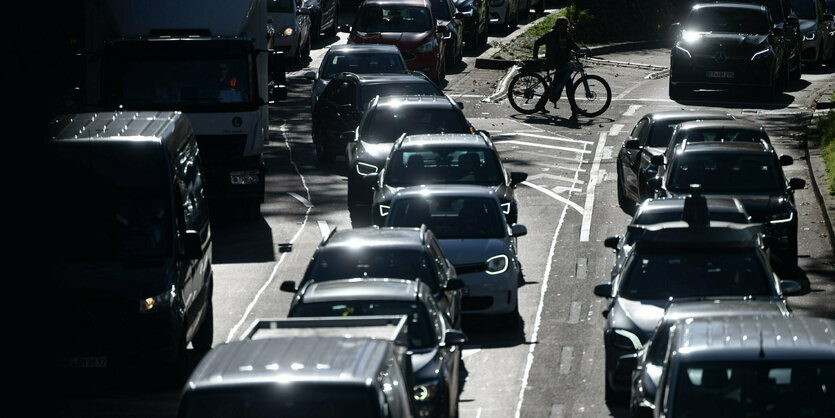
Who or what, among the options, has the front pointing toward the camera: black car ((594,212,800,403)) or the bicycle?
the black car

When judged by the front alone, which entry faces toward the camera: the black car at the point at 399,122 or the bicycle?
the black car

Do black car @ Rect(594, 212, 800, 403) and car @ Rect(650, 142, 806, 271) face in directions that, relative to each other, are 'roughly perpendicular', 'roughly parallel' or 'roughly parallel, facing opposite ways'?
roughly parallel

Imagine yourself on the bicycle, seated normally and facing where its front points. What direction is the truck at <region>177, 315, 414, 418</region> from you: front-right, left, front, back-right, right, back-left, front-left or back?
right

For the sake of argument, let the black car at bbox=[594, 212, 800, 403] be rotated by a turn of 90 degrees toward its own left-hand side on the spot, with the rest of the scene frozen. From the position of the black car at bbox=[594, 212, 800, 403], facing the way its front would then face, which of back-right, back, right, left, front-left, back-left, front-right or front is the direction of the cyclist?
left

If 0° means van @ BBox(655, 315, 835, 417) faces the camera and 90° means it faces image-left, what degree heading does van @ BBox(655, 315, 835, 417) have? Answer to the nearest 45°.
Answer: approximately 0°

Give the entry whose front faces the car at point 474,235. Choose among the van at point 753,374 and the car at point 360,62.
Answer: the car at point 360,62

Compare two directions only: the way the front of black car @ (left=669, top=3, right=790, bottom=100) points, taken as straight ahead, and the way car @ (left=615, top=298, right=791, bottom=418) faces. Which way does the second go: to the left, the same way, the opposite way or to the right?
the same way

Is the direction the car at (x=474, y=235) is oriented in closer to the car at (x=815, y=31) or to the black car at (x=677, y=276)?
the black car

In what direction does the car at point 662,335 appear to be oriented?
toward the camera

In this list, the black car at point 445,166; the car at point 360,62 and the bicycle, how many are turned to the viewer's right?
1

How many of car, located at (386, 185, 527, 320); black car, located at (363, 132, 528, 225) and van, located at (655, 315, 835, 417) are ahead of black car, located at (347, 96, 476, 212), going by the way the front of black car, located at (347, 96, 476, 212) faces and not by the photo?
3

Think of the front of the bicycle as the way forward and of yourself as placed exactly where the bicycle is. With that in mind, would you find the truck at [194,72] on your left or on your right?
on your right

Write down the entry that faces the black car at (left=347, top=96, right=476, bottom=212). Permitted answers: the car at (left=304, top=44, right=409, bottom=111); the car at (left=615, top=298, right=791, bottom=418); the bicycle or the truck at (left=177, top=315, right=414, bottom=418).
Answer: the car at (left=304, top=44, right=409, bottom=111)

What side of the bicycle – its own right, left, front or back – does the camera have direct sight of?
right

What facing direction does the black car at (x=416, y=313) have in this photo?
toward the camera

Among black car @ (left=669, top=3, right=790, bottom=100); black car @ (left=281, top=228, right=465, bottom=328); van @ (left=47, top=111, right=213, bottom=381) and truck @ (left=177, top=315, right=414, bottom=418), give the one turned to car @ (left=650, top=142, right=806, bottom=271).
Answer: black car @ (left=669, top=3, right=790, bottom=100)

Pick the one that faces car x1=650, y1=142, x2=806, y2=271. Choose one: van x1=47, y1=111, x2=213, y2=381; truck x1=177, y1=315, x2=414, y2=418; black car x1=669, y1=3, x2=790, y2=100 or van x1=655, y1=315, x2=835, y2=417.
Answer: the black car

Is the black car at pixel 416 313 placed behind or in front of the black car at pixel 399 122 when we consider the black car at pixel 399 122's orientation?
in front

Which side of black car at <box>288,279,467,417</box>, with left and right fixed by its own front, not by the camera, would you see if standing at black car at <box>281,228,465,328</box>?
back

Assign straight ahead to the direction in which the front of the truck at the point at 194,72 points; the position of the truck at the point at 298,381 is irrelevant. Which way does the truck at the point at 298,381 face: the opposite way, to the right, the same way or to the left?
the same way
